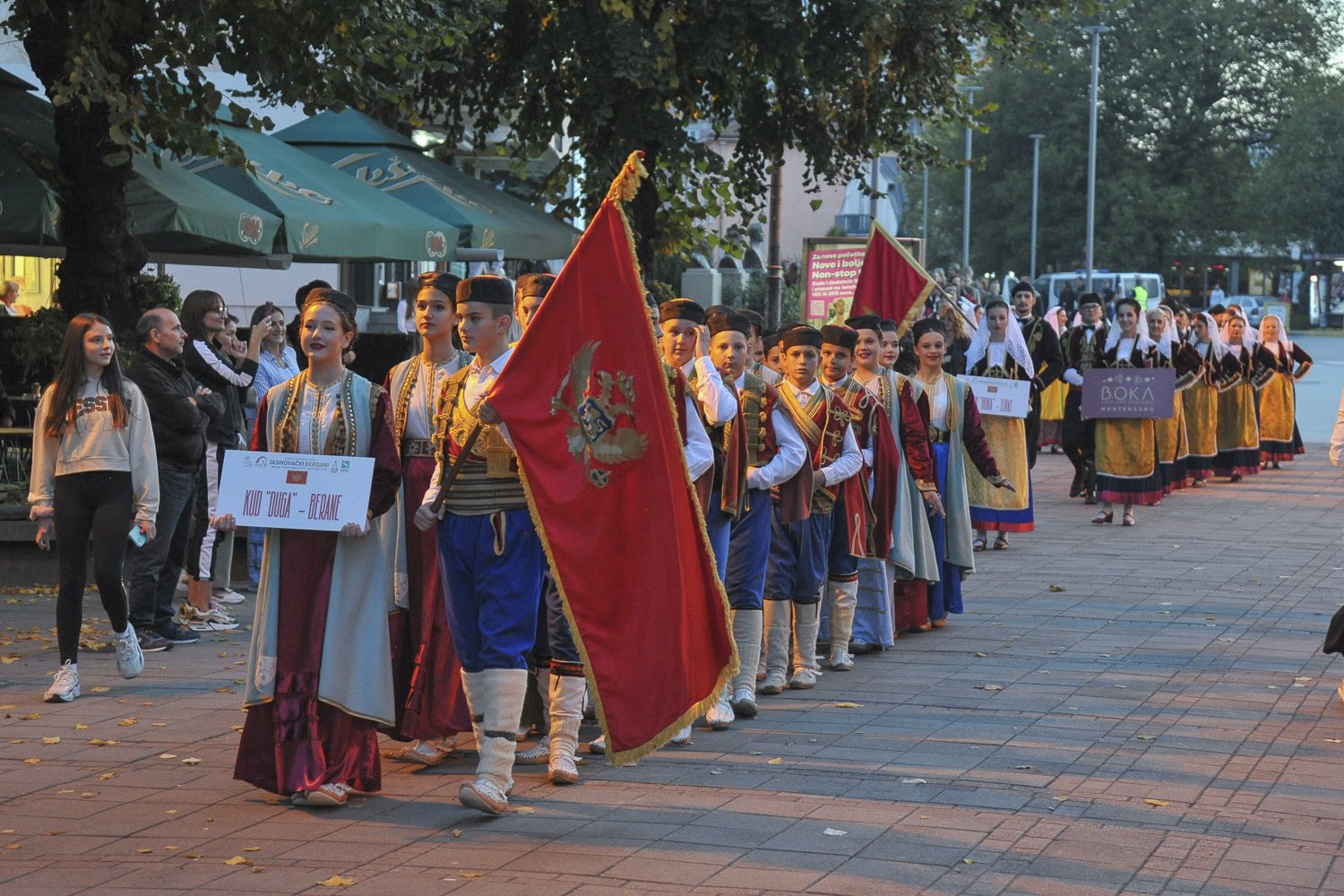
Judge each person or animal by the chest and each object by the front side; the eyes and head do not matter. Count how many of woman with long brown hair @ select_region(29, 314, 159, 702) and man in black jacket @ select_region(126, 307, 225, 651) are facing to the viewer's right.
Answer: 1

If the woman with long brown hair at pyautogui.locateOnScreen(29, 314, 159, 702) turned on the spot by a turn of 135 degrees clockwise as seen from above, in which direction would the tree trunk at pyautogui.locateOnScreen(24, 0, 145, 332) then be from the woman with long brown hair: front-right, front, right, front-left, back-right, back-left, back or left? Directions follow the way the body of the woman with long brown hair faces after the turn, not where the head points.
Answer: front-right

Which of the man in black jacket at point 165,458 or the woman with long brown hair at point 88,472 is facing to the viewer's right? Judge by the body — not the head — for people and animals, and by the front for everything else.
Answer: the man in black jacket

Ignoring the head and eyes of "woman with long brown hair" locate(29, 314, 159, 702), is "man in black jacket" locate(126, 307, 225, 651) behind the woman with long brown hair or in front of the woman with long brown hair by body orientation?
behind

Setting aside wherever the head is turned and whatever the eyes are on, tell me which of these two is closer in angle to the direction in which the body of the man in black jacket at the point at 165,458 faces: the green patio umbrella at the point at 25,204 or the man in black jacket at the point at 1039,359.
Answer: the man in black jacket

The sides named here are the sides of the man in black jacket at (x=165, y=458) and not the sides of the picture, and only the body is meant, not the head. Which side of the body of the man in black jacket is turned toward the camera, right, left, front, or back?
right

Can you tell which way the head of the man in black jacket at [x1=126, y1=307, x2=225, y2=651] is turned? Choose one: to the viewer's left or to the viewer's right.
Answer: to the viewer's right

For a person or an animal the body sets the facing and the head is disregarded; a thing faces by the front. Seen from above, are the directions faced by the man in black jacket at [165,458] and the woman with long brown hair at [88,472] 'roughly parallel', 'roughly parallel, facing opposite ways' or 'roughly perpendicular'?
roughly perpendicular

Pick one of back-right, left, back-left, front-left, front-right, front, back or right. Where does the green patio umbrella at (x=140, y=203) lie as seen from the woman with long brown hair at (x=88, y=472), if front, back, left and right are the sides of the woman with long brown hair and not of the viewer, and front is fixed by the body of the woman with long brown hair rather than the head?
back
